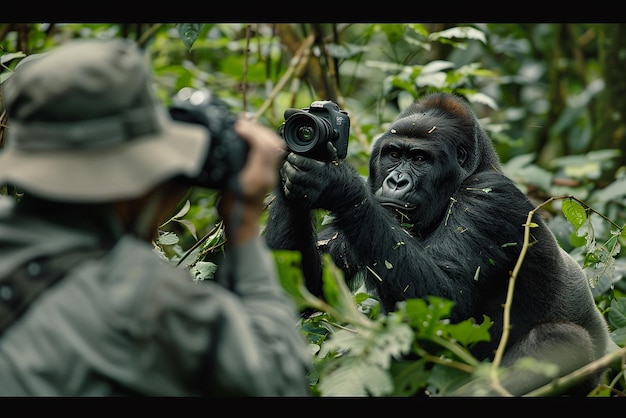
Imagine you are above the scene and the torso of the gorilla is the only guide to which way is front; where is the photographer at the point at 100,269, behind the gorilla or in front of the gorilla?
in front

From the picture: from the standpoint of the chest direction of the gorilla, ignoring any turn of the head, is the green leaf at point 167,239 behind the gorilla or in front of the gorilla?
in front

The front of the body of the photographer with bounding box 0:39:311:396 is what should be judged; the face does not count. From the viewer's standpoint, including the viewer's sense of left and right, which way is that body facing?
facing away from the viewer and to the right of the viewer

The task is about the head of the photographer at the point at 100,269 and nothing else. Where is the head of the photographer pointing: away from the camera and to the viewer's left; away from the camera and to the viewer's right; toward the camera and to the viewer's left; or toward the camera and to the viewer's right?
away from the camera and to the viewer's right

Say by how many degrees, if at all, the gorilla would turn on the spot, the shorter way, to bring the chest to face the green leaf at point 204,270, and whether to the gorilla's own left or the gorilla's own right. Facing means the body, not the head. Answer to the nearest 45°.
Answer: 0° — it already faces it

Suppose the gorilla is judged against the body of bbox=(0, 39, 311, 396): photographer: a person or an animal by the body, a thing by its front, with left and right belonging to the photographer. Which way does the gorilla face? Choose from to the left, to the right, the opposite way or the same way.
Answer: the opposite way

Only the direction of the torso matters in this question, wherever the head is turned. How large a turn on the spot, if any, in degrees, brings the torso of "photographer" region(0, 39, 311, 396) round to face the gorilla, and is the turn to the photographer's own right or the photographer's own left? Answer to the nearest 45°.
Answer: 0° — they already face it

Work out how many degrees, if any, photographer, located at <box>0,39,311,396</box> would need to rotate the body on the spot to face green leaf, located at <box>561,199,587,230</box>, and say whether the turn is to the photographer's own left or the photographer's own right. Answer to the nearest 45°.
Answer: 0° — they already face it

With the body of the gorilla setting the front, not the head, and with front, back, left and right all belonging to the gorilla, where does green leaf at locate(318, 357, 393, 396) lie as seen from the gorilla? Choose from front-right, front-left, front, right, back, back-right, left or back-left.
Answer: front-left

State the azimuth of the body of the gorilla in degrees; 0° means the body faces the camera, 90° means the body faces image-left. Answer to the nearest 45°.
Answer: approximately 45°
